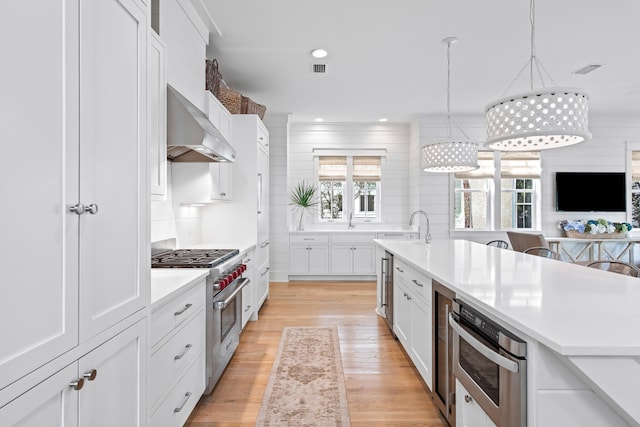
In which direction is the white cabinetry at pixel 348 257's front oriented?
toward the camera

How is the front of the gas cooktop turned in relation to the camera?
facing to the right of the viewer

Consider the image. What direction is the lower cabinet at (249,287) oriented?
to the viewer's right

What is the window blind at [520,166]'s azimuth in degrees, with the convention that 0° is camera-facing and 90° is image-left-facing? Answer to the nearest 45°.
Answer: approximately 0°

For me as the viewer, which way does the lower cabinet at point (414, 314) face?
facing to the left of the viewer

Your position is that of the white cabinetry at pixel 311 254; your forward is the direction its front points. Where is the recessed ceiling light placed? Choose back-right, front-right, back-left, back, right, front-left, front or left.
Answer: front

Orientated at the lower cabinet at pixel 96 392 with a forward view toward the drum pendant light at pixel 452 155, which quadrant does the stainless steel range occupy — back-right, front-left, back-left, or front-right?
front-left

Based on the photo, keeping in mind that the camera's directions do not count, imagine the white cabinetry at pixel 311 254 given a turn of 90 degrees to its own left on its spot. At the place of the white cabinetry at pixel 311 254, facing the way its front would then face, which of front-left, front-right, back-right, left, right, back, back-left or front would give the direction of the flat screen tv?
front

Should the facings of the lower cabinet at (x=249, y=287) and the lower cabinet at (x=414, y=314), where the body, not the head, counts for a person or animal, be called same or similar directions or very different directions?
very different directions

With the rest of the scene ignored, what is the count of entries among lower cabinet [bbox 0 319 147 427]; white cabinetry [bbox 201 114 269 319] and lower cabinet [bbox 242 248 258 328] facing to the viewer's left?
0

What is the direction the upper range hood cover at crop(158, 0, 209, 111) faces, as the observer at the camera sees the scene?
facing to the right of the viewer

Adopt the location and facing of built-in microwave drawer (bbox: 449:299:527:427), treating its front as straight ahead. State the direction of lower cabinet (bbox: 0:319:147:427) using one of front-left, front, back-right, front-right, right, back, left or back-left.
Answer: front

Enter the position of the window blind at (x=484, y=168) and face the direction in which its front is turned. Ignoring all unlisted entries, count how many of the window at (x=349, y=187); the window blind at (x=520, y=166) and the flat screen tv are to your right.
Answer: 1

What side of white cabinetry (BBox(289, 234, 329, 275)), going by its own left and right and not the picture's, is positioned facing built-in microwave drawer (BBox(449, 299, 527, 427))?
front

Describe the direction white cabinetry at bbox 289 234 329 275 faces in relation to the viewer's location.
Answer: facing the viewer

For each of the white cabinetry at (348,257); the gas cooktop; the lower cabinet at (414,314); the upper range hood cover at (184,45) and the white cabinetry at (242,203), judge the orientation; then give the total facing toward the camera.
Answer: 1

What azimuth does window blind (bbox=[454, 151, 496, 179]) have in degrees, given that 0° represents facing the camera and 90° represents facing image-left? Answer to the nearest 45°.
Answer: approximately 0°

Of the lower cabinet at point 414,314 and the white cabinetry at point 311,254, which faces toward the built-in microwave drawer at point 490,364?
the white cabinetry

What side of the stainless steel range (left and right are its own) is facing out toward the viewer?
right
